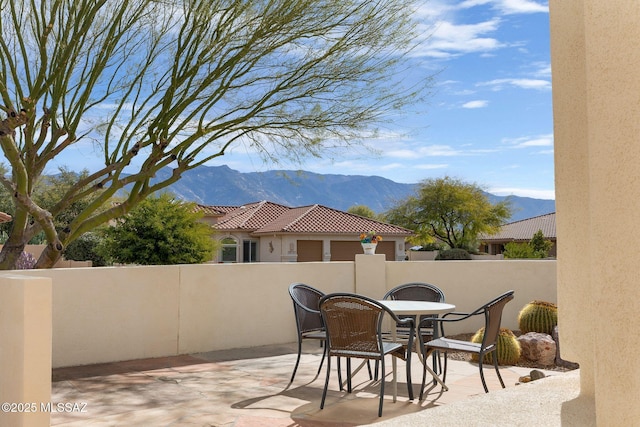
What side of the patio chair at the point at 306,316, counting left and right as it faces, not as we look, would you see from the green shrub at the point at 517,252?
left

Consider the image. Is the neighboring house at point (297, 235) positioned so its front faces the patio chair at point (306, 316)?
yes

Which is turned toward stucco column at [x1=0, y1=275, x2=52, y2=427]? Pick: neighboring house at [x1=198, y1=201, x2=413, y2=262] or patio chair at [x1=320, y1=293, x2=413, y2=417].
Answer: the neighboring house

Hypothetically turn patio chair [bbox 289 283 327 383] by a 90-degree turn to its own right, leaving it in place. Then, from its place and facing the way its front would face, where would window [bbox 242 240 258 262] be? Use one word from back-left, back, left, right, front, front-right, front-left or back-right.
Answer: back-right

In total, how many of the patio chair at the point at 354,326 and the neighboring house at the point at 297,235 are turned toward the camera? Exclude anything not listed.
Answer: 1

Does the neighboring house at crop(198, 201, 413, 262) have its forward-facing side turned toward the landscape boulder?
yes

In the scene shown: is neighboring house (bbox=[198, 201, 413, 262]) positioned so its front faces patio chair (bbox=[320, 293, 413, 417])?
yes

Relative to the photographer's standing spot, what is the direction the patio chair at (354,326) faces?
facing away from the viewer and to the right of the viewer

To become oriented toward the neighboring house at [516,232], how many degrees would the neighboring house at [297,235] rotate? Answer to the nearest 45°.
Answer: approximately 135° to its left

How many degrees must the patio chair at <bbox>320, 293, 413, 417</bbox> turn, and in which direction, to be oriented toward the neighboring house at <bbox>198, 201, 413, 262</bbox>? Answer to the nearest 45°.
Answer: approximately 45° to its left

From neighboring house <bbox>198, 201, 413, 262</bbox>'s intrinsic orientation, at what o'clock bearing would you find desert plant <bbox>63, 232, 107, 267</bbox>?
The desert plant is roughly at 2 o'clock from the neighboring house.

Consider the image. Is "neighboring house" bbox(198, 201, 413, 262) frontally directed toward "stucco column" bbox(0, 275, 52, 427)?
yes

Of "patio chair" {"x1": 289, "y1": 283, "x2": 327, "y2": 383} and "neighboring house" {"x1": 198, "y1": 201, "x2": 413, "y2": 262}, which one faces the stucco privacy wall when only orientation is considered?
the neighboring house

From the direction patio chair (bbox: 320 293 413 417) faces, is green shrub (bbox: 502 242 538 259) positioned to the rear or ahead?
ahead
